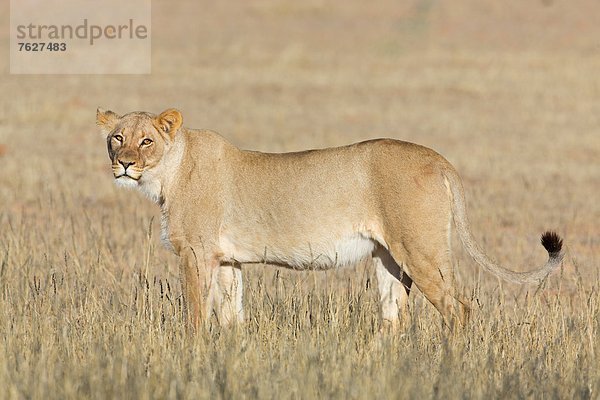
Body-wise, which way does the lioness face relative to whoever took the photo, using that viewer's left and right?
facing to the left of the viewer
